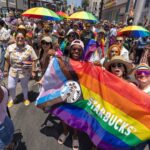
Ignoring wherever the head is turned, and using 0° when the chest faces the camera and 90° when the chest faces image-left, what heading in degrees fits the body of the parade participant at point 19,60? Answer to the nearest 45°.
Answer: approximately 0°

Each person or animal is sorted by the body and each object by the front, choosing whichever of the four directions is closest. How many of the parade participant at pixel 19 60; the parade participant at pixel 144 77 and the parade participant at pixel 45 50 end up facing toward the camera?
3

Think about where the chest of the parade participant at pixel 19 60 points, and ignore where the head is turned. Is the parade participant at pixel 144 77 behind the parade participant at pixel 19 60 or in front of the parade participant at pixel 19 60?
in front

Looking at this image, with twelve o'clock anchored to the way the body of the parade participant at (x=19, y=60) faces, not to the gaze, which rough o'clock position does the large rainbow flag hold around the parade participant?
The large rainbow flag is roughly at 11 o'clock from the parade participant.

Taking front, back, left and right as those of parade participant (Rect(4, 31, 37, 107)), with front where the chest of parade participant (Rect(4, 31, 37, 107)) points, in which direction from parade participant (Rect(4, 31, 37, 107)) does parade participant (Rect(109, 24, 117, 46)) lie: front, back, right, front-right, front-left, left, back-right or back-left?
back-left

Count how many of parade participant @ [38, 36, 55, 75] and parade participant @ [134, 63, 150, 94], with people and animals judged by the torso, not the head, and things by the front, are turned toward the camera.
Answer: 2

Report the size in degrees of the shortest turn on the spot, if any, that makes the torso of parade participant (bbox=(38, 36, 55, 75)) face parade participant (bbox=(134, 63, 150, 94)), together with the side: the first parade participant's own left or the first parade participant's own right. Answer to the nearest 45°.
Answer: approximately 45° to the first parade participant's own left
